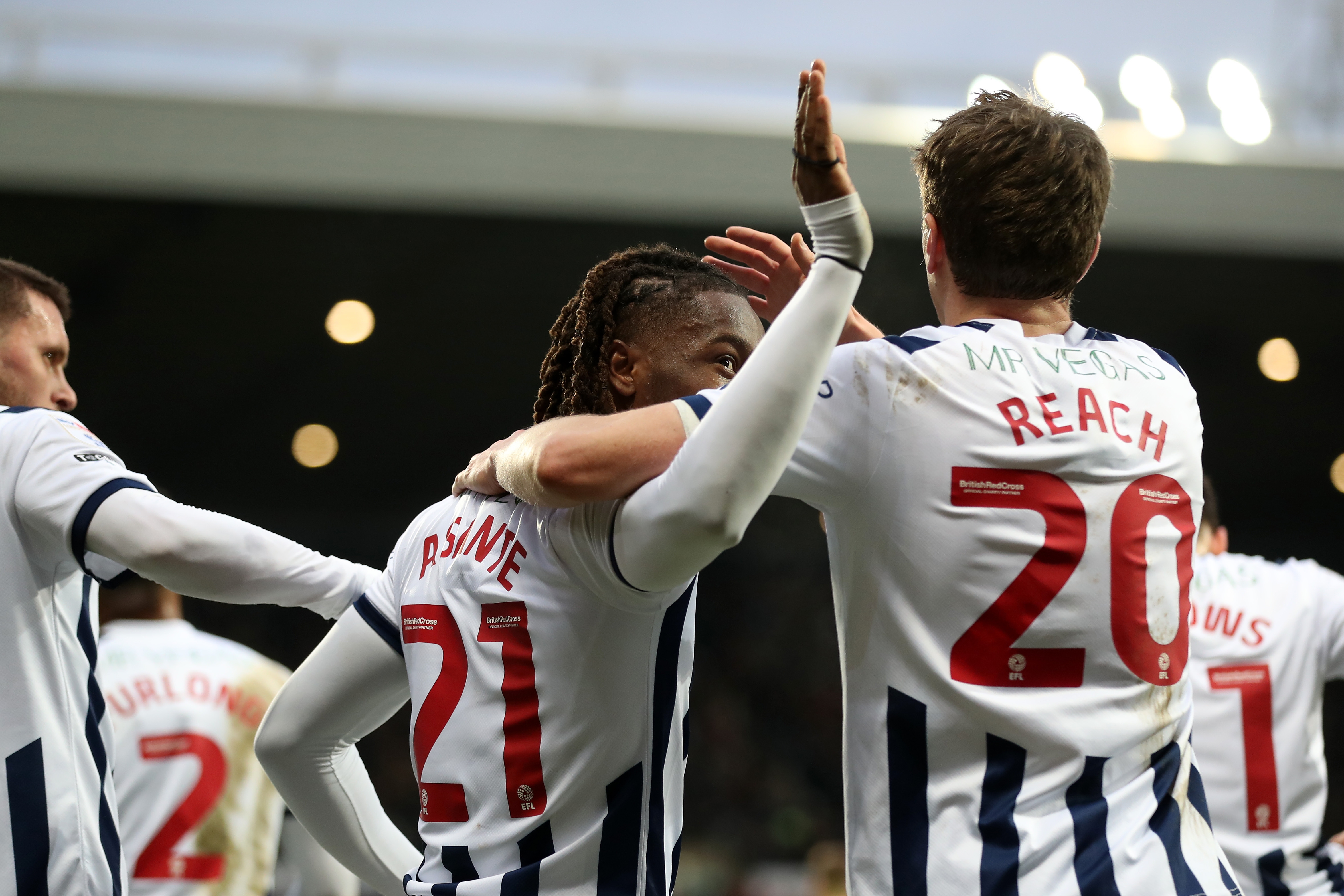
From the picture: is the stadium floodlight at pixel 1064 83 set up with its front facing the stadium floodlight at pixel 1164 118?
no

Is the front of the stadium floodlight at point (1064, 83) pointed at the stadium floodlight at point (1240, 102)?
no

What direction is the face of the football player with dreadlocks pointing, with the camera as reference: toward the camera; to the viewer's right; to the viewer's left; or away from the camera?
to the viewer's right

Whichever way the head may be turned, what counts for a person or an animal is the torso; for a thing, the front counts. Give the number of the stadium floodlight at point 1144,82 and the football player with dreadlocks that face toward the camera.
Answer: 1

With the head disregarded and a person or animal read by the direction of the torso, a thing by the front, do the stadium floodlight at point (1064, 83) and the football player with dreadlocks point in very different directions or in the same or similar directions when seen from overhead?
very different directions

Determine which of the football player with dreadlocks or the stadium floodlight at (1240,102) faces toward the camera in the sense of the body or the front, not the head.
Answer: the stadium floodlight

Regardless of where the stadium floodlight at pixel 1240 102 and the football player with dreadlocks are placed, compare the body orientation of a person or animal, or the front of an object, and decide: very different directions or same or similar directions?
very different directions

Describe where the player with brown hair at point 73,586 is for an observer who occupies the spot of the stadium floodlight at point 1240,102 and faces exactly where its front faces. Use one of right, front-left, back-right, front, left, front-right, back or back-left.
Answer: front

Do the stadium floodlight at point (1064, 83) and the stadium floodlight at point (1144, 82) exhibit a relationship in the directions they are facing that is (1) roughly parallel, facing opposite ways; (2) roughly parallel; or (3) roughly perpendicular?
roughly parallel

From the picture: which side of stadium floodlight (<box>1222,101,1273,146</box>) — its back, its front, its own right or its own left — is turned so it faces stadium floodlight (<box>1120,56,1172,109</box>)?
right

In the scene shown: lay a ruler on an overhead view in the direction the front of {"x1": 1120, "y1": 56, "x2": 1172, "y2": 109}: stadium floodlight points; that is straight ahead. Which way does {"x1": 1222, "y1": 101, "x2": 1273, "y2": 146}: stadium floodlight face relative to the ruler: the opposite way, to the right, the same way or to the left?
the same way

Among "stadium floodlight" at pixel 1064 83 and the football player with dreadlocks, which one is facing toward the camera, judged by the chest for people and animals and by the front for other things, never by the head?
the stadium floodlight

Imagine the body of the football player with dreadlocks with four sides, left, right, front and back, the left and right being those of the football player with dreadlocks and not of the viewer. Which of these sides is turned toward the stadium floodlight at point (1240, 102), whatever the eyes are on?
front

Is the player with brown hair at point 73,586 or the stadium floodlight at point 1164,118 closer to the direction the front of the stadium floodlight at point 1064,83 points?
the player with brown hair

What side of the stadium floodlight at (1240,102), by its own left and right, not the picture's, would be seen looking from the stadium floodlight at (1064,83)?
right

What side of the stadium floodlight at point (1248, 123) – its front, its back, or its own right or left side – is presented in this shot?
front

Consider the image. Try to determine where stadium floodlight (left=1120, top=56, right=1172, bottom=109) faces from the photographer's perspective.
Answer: facing the viewer

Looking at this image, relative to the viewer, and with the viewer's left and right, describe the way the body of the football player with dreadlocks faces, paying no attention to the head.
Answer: facing away from the viewer and to the right of the viewer

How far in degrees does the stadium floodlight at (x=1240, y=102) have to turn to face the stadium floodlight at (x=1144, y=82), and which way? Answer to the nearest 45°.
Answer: approximately 90° to its right

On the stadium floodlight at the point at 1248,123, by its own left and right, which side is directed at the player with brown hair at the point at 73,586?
front

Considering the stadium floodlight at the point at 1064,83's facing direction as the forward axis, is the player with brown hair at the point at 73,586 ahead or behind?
ahead

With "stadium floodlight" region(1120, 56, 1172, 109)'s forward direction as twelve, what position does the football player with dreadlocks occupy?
The football player with dreadlocks is roughly at 12 o'clock from the stadium floodlight.

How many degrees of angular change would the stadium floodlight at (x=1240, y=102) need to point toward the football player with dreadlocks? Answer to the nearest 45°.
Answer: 0° — it already faces them
